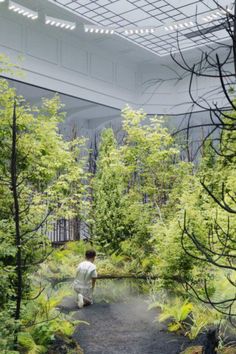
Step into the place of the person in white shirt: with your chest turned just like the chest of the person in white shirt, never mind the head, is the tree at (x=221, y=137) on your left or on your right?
on your right

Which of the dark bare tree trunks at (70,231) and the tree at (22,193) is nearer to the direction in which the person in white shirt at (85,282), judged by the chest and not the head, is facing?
the dark bare tree trunks
